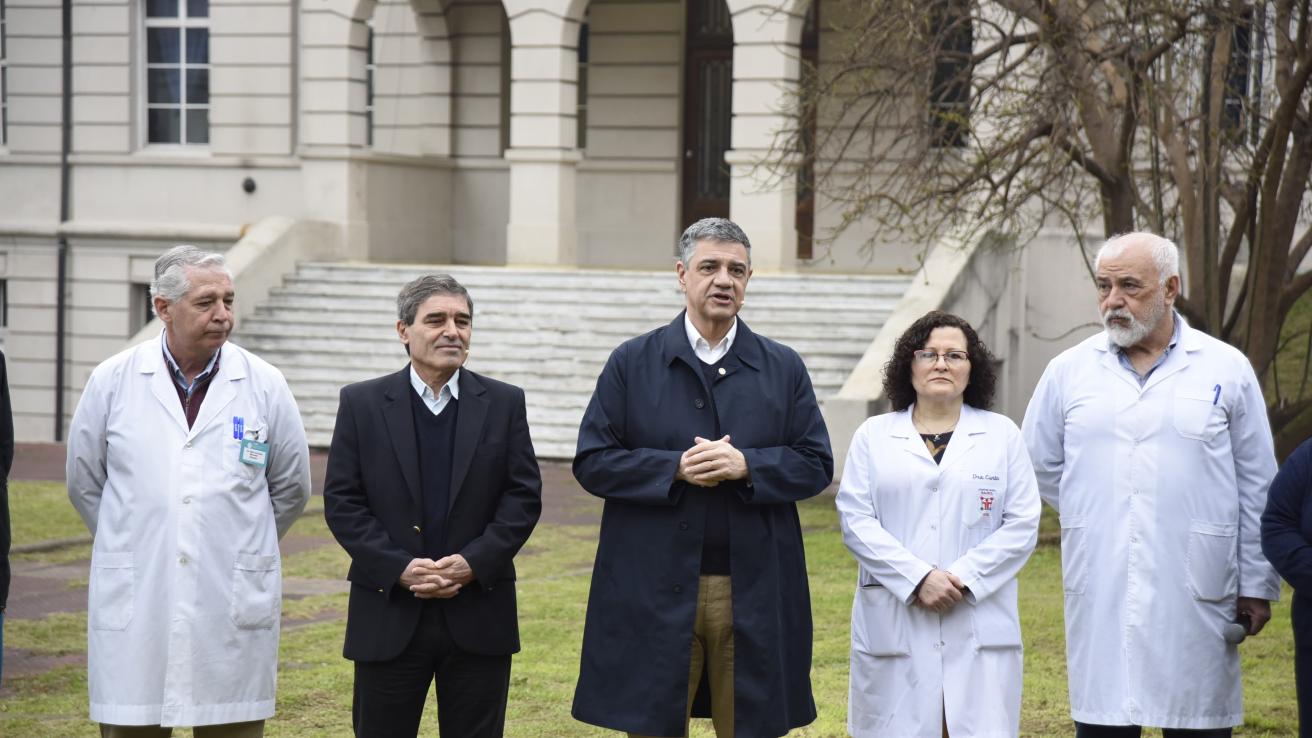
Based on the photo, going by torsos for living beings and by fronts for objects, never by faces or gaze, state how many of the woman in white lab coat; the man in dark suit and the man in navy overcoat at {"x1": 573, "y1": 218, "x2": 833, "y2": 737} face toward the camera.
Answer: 3

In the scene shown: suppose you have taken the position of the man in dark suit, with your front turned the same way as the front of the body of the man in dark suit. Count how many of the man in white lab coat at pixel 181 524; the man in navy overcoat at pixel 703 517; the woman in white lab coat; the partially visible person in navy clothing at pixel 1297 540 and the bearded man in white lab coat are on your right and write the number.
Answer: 1

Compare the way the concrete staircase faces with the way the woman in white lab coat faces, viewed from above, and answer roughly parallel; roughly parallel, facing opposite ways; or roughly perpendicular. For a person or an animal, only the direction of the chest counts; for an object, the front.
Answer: roughly parallel

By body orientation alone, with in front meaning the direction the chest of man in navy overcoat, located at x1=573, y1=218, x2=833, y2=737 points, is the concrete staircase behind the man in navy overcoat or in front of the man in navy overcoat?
behind

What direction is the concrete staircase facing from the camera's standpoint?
toward the camera

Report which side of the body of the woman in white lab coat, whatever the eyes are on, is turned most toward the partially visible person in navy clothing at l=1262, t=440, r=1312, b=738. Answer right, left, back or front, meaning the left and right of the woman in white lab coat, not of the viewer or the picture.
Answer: left

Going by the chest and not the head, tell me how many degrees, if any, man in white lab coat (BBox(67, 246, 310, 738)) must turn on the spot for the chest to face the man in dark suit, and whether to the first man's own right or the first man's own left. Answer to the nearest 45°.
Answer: approximately 90° to the first man's own left

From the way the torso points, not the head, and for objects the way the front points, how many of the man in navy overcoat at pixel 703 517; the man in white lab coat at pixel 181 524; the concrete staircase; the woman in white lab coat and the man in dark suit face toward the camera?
5

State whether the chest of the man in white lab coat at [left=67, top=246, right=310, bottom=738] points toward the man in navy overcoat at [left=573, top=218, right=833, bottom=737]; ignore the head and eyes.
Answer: no

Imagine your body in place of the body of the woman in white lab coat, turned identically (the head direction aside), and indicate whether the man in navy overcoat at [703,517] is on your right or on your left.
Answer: on your right

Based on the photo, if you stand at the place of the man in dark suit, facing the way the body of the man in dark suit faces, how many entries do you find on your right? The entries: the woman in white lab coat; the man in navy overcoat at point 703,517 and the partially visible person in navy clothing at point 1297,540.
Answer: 0

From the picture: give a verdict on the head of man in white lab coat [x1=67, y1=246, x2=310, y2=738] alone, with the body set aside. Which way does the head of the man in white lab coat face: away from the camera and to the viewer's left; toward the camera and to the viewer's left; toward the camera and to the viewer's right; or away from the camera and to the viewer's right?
toward the camera and to the viewer's right

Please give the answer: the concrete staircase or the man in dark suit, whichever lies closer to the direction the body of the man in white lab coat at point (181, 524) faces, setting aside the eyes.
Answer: the man in dark suit

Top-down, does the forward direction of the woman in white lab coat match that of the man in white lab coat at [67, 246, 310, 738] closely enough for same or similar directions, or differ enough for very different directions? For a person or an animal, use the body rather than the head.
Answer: same or similar directions

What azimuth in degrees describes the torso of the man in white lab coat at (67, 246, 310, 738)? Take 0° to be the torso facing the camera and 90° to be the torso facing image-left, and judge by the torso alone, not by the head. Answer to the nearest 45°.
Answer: approximately 0°

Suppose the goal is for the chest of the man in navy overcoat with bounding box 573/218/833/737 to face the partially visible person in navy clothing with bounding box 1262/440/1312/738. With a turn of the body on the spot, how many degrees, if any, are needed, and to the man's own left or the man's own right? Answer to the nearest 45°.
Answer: approximately 90° to the man's own left

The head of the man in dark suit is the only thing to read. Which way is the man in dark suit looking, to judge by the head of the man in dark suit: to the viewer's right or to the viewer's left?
to the viewer's right

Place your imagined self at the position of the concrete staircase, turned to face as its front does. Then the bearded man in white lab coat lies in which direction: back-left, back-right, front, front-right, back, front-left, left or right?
front

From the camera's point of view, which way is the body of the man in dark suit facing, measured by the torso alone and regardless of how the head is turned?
toward the camera

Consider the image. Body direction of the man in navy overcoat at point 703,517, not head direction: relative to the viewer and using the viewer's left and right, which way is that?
facing the viewer
